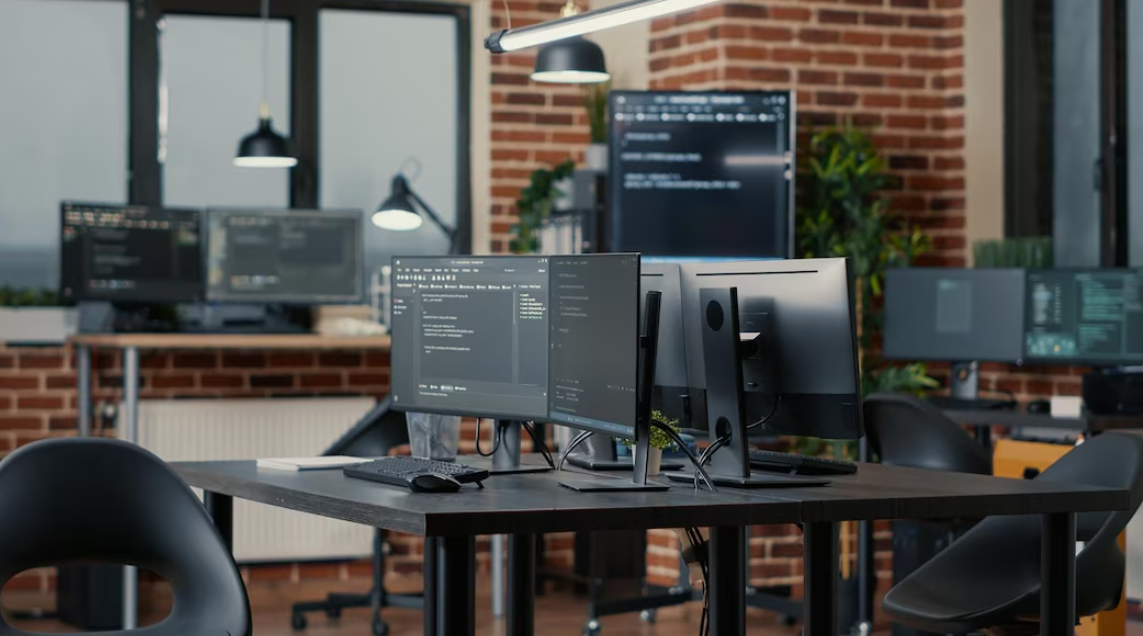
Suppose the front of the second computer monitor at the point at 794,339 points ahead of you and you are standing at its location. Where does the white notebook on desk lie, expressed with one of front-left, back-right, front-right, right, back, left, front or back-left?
back-left

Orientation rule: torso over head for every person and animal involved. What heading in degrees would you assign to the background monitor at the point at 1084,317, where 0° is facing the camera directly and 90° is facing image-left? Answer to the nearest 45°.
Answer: approximately 0°

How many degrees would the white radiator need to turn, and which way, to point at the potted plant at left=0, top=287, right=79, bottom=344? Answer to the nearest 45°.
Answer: approximately 90° to its right

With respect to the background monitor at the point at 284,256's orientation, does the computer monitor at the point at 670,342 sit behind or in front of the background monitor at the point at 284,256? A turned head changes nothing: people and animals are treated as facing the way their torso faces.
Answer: in front

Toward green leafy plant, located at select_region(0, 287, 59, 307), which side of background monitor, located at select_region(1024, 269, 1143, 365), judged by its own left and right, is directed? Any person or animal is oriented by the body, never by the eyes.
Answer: right

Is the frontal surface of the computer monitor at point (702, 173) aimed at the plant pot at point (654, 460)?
yes

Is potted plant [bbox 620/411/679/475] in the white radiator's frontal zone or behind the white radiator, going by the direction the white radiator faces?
frontal zone

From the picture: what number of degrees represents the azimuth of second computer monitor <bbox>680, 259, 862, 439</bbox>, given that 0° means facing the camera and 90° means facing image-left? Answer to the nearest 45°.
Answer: approximately 225°

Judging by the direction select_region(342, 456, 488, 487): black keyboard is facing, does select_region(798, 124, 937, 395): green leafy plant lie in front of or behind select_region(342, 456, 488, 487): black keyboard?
behind

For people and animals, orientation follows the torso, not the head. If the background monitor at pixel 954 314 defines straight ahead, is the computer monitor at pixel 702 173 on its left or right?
on its right

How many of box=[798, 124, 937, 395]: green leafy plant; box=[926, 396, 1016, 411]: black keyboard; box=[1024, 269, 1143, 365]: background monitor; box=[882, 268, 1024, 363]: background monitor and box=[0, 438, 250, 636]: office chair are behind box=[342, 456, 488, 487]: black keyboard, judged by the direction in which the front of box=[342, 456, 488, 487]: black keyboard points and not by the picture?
4

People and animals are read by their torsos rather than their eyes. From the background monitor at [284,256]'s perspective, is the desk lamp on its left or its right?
on its left
